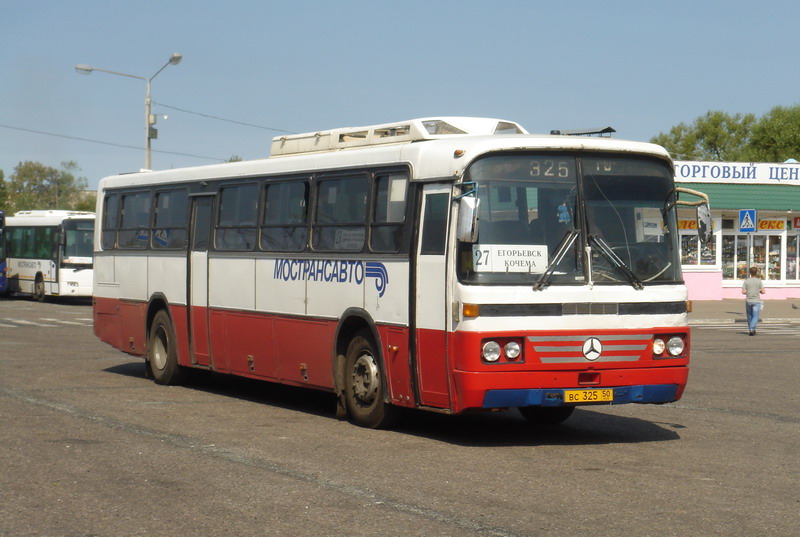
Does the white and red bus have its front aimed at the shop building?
no

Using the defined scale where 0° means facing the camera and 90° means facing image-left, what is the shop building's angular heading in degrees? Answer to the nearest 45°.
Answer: approximately 0°

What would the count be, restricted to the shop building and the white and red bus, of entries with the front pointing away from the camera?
0

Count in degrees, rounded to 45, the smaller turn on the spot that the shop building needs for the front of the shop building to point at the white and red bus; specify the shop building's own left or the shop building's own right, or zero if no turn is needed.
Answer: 0° — it already faces it

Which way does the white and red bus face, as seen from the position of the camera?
facing the viewer and to the right of the viewer
